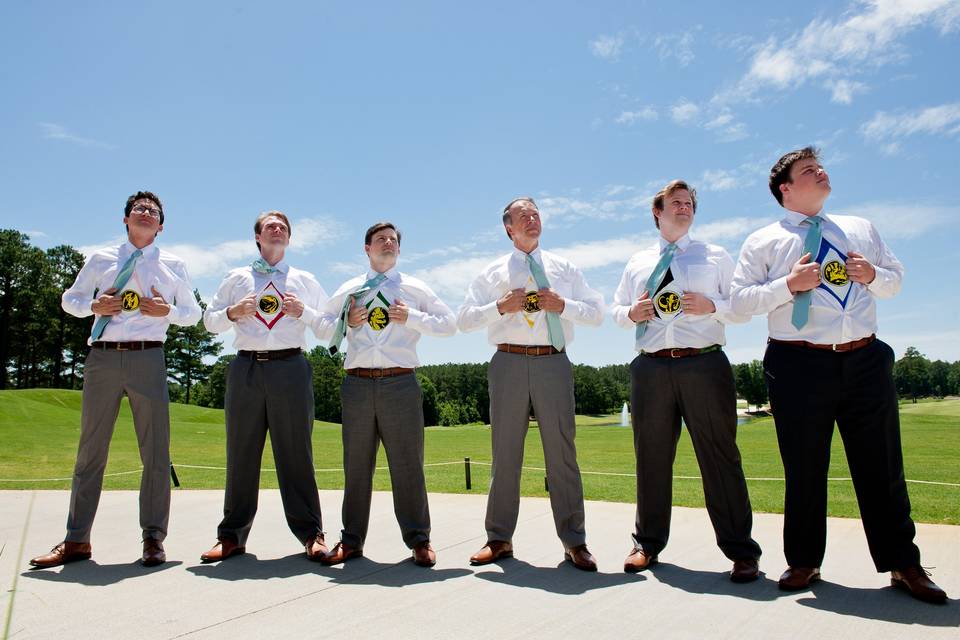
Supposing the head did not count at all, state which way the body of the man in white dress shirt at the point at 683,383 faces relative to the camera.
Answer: toward the camera

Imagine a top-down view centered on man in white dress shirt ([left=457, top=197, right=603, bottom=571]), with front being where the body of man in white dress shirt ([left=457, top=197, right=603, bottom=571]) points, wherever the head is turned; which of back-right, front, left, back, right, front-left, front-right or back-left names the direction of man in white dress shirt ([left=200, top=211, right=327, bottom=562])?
right

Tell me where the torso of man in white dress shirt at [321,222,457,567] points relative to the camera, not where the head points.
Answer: toward the camera

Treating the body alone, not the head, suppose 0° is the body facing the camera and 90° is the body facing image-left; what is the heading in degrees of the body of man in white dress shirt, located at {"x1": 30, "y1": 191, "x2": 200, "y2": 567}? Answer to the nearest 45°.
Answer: approximately 0°

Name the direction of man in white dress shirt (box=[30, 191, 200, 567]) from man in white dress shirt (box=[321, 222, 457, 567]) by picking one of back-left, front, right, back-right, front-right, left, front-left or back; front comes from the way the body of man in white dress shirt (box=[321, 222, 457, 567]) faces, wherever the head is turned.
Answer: right

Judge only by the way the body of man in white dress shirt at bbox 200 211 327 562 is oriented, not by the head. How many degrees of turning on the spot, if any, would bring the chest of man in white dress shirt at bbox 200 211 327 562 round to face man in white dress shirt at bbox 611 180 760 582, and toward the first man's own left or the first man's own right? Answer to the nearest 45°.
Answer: approximately 45° to the first man's own left

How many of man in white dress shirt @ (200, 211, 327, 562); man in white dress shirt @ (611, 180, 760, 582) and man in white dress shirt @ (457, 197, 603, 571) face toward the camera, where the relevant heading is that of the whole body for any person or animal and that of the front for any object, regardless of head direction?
3

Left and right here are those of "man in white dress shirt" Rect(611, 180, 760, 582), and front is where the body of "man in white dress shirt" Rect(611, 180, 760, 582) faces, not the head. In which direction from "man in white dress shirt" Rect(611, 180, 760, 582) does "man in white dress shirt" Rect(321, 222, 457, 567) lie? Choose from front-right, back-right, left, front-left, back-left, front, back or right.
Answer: right

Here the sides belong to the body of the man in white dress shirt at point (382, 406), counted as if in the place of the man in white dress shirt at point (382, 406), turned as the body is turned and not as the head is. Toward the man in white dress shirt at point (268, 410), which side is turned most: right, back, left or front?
right

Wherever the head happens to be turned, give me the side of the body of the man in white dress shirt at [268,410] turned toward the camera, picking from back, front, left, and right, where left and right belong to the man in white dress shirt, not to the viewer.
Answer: front
